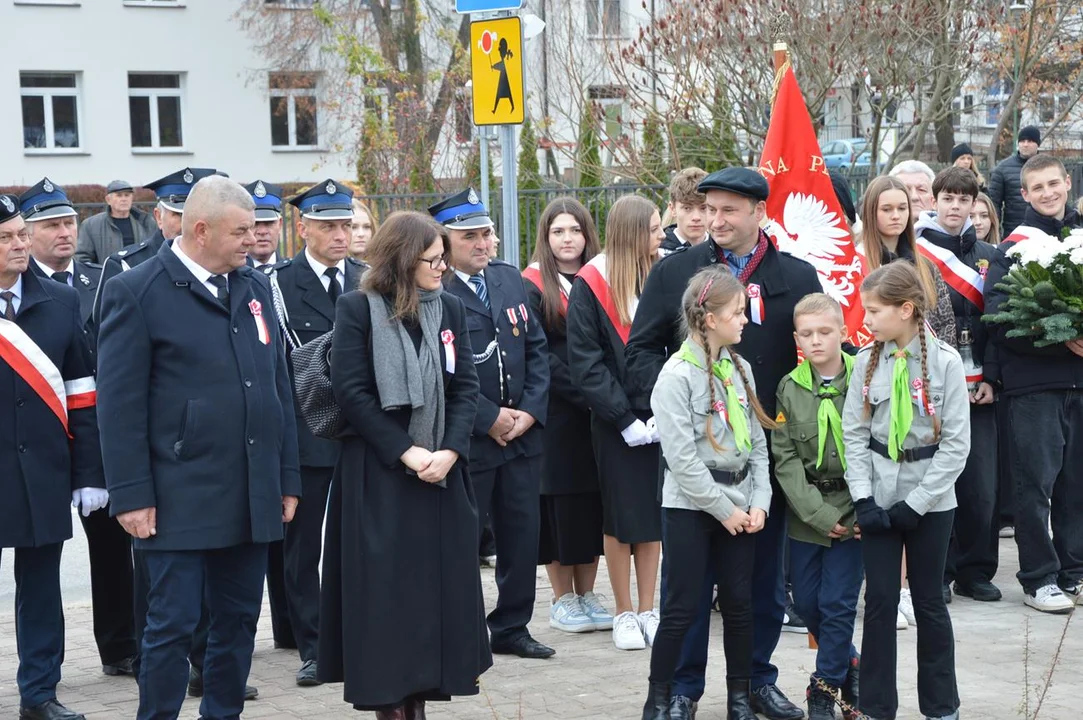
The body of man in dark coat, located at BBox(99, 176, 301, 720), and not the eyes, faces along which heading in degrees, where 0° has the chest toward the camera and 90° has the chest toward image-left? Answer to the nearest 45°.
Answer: approximately 315°

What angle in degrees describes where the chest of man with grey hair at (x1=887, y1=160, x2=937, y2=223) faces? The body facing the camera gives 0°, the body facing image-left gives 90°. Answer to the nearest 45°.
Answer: approximately 0°

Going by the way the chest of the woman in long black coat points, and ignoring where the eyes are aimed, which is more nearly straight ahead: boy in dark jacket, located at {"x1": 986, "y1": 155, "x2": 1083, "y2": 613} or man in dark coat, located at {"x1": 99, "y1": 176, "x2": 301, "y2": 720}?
the boy in dark jacket

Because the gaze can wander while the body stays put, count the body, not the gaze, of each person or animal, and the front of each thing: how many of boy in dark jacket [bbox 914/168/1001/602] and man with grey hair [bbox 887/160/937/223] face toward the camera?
2
